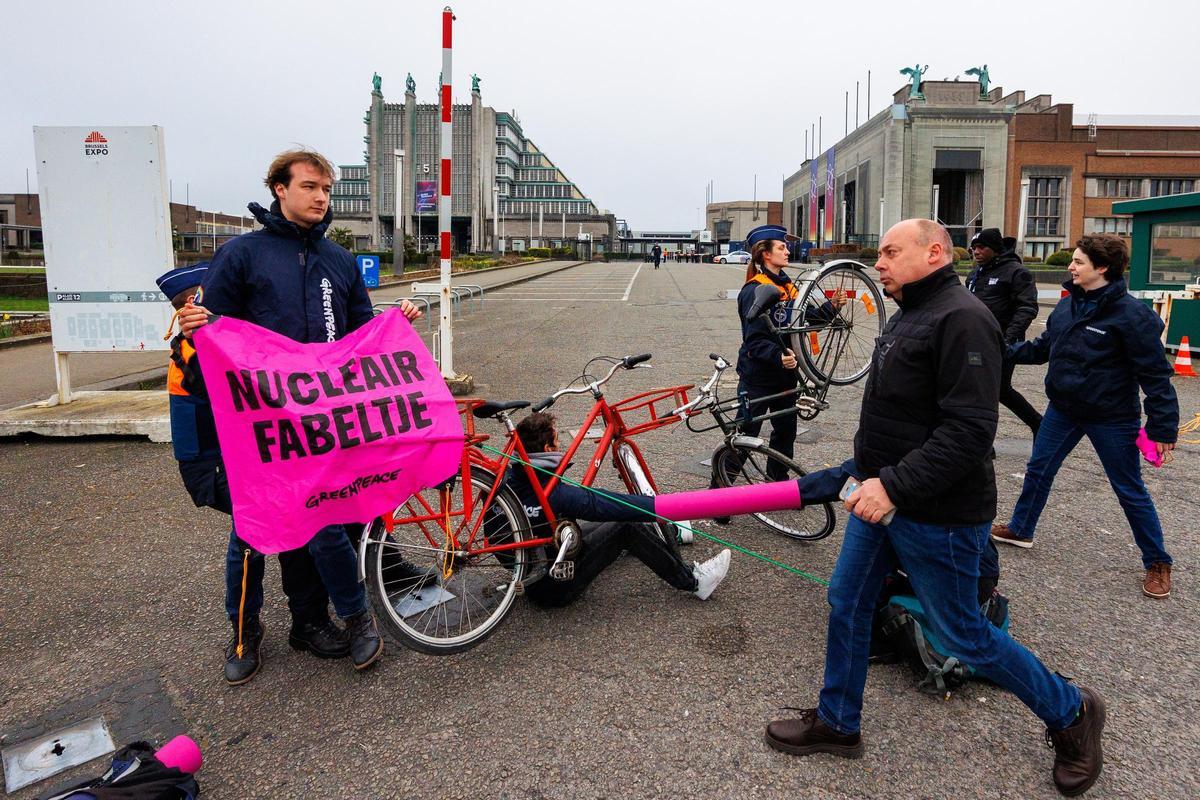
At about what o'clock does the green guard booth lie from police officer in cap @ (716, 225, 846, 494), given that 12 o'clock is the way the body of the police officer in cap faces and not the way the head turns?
The green guard booth is roughly at 10 o'clock from the police officer in cap.

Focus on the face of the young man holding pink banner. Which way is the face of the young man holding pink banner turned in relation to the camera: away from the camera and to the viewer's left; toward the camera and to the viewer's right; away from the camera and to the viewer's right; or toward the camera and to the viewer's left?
toward the camera and to the viewer's right

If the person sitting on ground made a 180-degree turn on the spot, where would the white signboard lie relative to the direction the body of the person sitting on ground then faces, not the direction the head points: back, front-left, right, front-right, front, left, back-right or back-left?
front-right

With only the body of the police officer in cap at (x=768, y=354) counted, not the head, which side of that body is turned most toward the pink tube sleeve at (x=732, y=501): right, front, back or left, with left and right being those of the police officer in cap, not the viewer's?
right

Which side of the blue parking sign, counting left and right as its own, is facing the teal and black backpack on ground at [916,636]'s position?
front

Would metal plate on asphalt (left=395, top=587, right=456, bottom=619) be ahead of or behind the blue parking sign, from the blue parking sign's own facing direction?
ahead

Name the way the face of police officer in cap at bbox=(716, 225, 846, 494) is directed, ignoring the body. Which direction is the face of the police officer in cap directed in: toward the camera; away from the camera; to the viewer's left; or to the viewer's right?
to the viewer's right

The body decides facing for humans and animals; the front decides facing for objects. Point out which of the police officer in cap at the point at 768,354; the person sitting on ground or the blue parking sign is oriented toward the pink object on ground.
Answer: the blue parking sign

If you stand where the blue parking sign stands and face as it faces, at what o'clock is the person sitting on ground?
The person sitting on ground is roughly at 12 o'clock from the blue parking sign.
